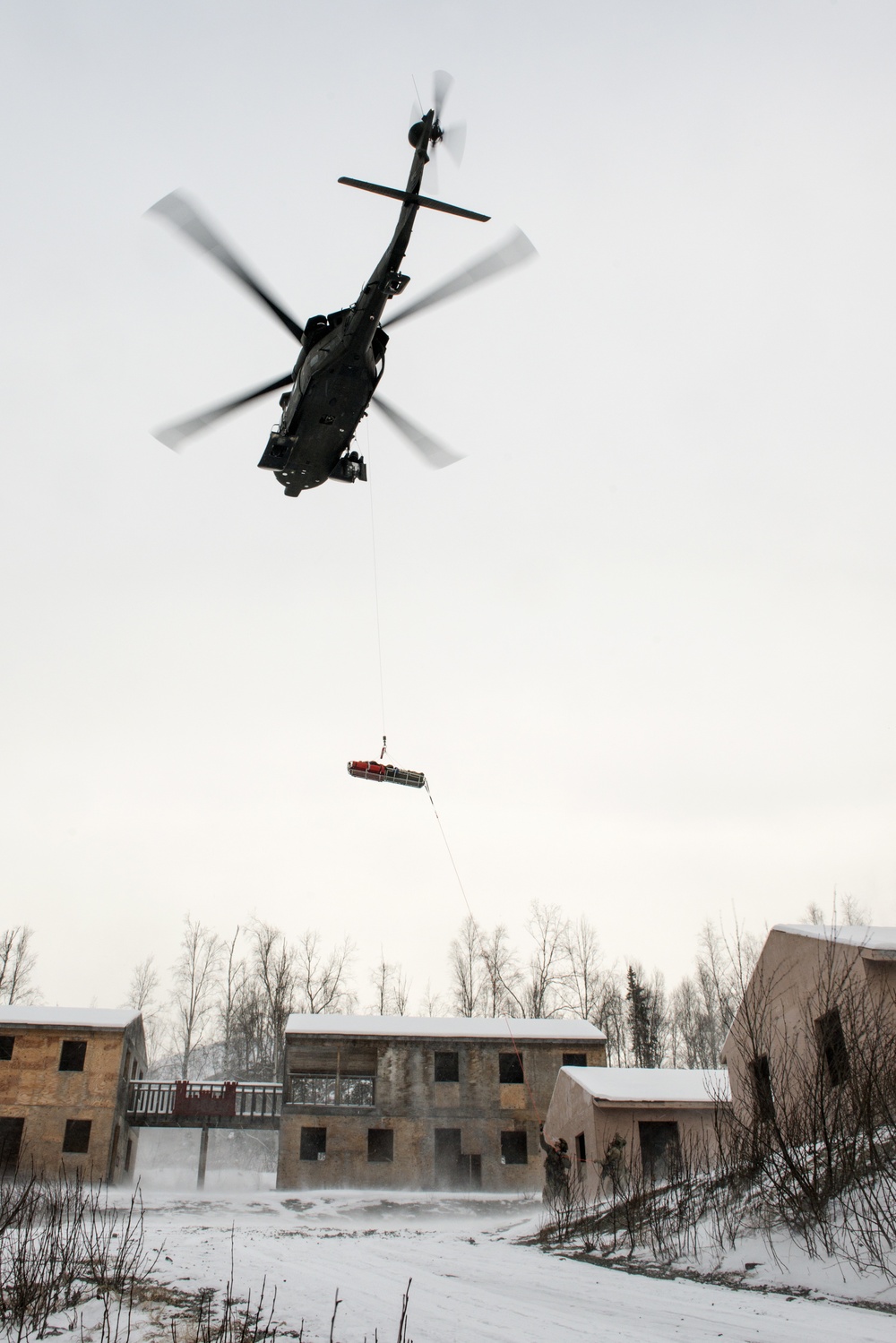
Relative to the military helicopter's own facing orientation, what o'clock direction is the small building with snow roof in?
The small building with snow roof is roughly at 1 o'clock from the military helicopter.

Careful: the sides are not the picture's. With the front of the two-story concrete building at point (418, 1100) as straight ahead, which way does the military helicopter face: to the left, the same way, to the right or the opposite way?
the opposite way

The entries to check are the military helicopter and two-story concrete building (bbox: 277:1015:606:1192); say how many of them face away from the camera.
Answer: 1

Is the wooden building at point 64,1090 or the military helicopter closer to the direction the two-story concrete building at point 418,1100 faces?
the military helicopter

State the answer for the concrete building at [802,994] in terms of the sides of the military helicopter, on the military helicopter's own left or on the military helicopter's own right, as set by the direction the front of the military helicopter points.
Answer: on the military helicopter's own right

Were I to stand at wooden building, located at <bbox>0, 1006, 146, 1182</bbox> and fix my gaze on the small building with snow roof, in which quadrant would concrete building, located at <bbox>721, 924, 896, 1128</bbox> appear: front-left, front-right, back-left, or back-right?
front-right

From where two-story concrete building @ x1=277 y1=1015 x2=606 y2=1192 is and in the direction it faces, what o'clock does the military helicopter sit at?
The military helicopter is roughly at 12 o'clock from the two-story concrete building.

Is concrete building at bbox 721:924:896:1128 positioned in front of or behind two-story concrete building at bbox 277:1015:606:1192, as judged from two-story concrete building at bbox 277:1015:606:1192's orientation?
in front

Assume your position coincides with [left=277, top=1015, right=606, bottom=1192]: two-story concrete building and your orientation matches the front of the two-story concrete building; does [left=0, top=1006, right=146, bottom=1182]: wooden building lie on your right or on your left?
on your right

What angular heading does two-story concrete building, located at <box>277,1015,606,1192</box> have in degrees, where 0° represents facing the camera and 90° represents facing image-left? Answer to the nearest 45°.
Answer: approximately 0°

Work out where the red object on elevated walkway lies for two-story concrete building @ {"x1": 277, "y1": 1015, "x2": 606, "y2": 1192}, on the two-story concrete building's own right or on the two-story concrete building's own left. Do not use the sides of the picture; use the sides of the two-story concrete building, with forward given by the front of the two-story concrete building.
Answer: on the two-story concrete building's own right
